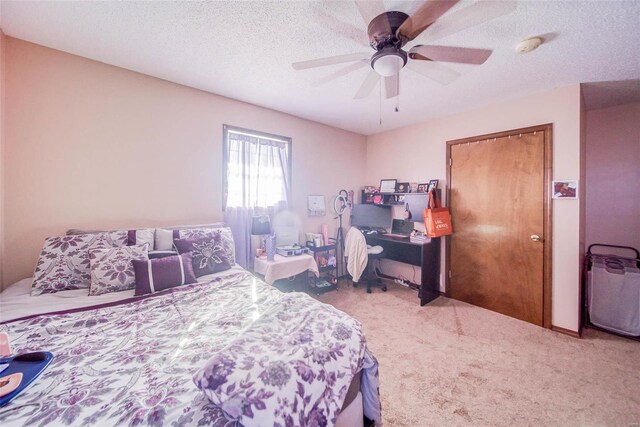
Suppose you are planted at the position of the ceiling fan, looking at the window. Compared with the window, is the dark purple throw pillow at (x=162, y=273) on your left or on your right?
left

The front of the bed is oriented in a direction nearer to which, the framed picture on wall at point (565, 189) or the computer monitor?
the framed picture on wall

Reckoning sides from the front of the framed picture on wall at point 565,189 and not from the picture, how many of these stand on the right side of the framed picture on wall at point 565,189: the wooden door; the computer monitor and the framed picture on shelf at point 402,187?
3

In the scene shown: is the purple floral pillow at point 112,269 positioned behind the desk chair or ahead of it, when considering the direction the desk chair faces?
behind

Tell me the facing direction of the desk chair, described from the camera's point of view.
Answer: facing away from the viewer and to the right of the viewer
